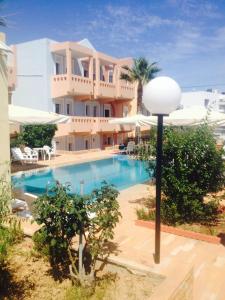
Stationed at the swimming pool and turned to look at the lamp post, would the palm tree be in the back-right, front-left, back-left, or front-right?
back-left

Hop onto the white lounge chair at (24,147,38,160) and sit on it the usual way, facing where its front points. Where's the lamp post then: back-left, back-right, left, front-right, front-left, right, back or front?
front-right

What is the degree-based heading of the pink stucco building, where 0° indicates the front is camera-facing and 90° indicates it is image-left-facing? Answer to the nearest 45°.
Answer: approximately 315°

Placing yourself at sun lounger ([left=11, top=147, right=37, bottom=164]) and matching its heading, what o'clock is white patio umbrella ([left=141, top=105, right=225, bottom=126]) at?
The white patio umbrella is roughly at 12 o'clock from the sun lounger.

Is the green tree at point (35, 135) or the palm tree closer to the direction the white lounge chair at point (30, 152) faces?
the palm tree

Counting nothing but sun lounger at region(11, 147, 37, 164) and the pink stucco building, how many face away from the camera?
0

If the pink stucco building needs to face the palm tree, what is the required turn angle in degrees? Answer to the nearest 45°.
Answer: approximately 90° to its left

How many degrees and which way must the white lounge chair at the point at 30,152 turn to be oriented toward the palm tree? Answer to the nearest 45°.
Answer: approximately 90° to its left

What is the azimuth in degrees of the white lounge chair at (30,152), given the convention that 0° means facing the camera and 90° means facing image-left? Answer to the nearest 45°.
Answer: approximately 315°

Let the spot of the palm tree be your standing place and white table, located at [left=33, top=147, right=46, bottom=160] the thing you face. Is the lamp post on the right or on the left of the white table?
left
